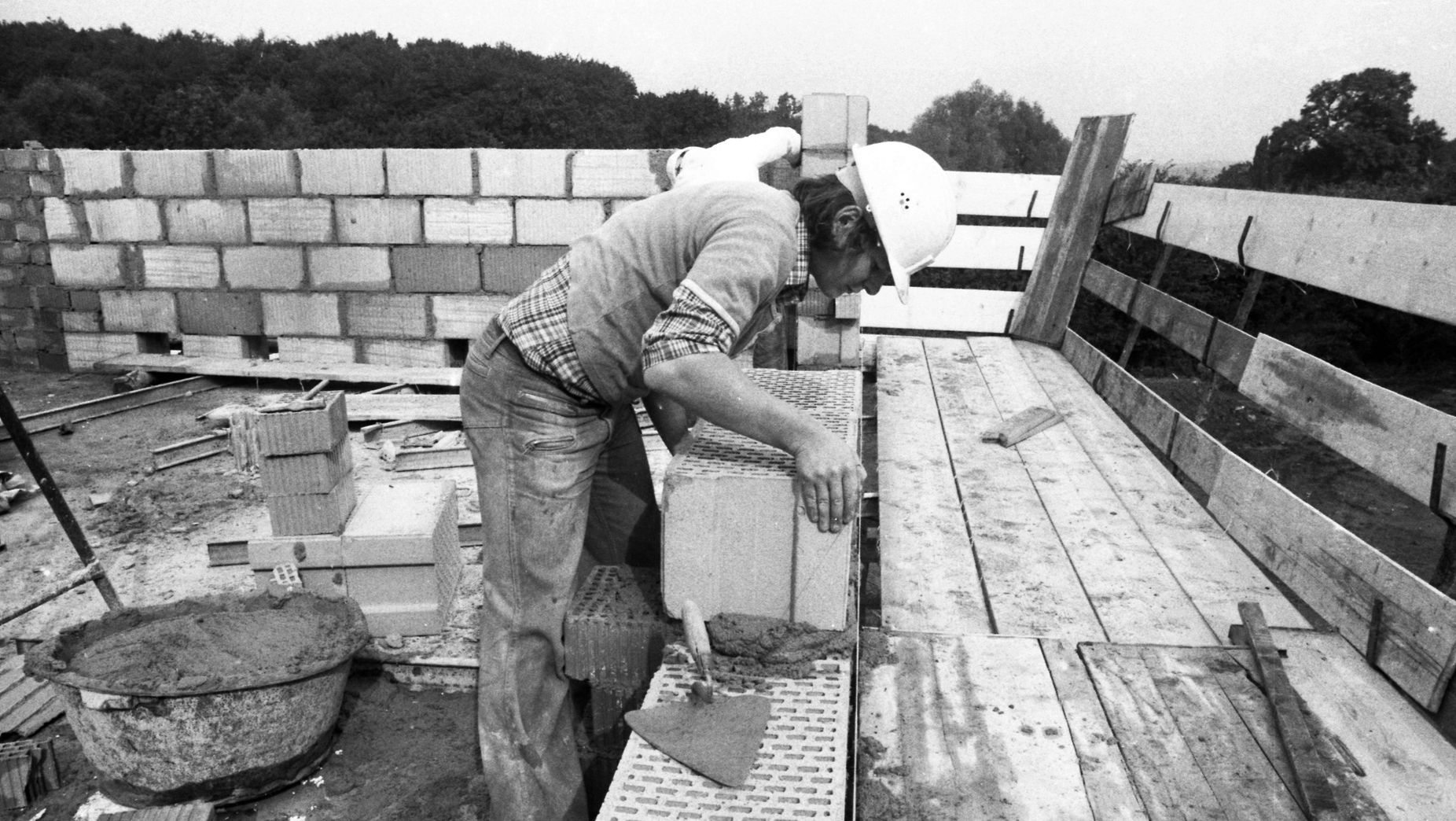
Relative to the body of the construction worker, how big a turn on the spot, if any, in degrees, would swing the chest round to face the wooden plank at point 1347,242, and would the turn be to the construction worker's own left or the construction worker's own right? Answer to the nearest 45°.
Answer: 0° — they already face it

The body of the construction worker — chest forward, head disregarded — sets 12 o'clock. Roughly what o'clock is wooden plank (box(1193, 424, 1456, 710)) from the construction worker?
The wooden plank is roughly at 12 o'clock from the construction worker.

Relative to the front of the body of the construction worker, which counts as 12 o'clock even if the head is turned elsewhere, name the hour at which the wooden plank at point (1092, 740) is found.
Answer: The wooden plank is roughly at 1 o'clock from the construction worker.

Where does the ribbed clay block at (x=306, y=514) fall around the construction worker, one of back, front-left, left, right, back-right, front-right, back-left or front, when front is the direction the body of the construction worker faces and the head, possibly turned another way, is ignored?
back-left

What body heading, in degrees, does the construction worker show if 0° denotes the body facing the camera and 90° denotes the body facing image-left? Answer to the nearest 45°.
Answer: approximately 270°

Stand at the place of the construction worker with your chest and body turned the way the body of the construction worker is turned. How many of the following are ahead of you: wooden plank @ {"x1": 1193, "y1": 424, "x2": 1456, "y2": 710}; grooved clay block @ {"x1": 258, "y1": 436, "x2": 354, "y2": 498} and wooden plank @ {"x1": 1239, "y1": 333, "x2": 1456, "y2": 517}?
2

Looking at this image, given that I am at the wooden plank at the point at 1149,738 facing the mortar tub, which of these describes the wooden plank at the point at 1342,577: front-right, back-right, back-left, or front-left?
back-right

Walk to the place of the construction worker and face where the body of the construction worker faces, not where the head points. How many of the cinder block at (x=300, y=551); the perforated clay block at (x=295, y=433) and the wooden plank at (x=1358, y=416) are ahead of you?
1

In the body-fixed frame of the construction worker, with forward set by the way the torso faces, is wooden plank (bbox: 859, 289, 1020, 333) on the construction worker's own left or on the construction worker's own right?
on the construction worker's own left

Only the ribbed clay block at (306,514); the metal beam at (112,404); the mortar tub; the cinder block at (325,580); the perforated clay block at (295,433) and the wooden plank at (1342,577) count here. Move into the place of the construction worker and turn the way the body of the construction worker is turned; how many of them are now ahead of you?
1

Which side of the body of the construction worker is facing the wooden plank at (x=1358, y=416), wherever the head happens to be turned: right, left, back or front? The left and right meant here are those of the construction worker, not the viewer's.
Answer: front

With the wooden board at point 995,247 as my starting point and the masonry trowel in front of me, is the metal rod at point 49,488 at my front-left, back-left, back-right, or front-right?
front-right

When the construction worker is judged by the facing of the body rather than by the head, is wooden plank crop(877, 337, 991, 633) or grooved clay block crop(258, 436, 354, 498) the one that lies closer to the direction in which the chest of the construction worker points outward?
the wooden plank

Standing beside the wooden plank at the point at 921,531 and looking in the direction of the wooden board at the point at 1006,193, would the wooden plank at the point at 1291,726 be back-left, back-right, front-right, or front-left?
back-right

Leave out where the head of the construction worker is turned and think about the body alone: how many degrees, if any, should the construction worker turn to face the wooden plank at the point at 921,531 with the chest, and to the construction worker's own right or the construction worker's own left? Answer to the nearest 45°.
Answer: approximately 45° to the construction worker's own left

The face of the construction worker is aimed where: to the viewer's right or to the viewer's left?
to the viewer's right

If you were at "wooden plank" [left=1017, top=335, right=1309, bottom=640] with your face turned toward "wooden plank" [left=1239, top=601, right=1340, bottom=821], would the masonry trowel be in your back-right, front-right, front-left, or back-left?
front-right

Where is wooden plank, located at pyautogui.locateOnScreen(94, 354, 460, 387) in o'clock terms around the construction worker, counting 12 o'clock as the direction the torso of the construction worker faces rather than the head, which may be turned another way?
The wooden plank is roughly at 8 o'clock from the construction worker.
